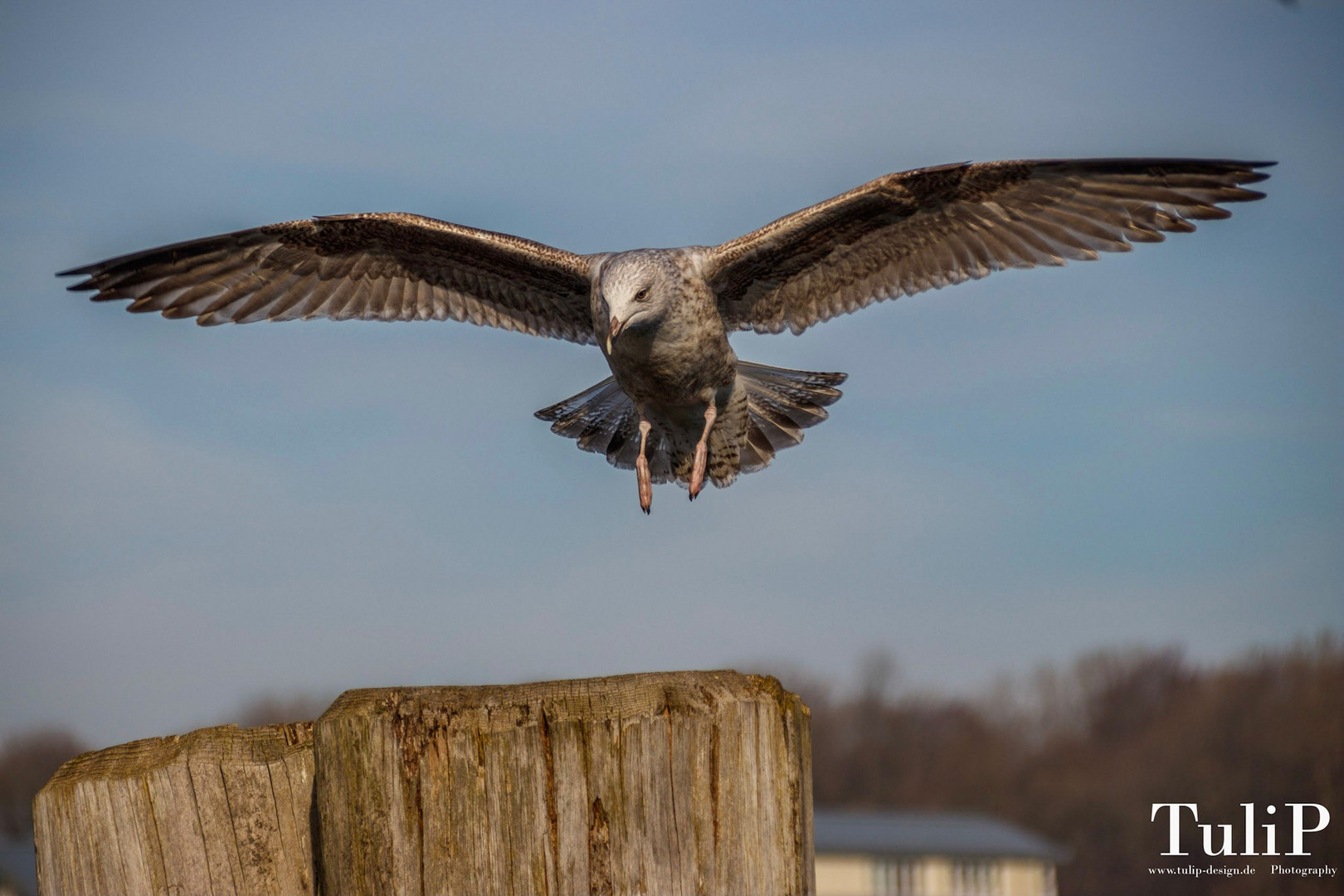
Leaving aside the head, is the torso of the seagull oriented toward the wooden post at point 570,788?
yes

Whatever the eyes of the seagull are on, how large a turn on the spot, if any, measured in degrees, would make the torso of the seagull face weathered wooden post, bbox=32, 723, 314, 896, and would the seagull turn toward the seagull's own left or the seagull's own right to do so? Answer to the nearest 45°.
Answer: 0° — it already faces it

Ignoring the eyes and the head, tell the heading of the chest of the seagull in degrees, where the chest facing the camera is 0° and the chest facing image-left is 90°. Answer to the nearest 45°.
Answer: approximately 0°
